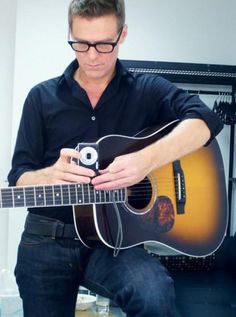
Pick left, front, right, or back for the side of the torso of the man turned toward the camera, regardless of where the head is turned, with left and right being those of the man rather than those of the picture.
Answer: front
